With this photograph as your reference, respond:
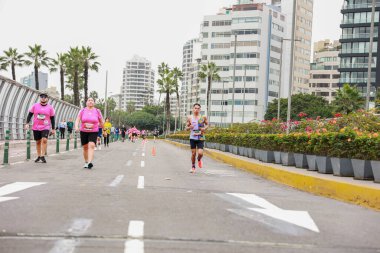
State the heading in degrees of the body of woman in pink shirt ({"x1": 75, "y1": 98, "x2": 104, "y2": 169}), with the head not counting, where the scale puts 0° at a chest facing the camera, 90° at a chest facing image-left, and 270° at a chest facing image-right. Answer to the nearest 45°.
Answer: approximately 0°

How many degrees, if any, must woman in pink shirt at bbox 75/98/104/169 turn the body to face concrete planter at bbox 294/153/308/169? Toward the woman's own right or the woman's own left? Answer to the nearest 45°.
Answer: approximately 90° to the woman's own left

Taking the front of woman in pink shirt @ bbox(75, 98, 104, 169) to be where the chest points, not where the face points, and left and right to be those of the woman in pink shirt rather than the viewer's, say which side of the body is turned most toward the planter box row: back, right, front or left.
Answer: left

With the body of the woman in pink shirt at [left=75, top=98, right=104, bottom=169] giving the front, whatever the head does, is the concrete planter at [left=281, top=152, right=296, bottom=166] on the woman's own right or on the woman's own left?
on the woman's own left

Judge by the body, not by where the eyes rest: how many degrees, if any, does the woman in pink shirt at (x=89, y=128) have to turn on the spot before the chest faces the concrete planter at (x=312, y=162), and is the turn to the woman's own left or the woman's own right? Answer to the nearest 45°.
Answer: approximately 90° to the woman's own left

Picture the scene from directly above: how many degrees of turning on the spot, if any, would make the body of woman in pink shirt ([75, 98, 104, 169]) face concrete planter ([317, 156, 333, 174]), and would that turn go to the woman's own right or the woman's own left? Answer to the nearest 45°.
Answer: approximately 45° to the woman's own left

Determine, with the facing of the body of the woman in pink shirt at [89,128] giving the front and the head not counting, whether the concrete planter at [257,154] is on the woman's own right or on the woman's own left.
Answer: on the woman's own left
